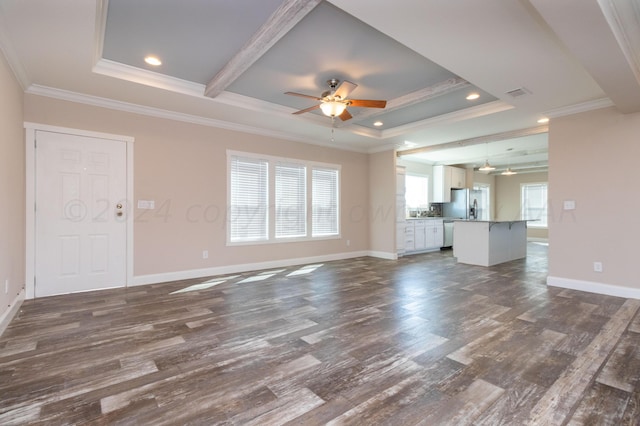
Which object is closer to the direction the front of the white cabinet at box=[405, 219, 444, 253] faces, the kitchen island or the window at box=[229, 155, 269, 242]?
the kitchen island

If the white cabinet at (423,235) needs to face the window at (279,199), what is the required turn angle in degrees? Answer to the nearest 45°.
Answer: approximately 90° to its right

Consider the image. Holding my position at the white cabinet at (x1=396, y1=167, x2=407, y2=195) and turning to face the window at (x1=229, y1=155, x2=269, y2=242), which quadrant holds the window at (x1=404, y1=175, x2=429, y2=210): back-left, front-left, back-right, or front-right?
back-right

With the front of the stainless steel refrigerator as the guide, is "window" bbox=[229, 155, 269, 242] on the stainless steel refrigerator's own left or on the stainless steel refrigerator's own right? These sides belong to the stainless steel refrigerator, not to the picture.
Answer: on the stainless steel refrigerator's own right

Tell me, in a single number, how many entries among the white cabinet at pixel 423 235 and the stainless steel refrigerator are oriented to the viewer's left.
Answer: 0

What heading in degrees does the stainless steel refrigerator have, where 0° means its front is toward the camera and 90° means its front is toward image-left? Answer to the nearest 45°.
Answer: approximately 315°

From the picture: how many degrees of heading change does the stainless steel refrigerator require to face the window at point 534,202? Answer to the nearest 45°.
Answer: approximately 90° to its left

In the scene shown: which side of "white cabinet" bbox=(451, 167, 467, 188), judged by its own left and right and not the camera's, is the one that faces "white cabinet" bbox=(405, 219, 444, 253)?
right

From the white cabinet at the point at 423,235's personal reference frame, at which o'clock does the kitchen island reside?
The kitchen island is roughly at 12 o'clock from the white cabinet.

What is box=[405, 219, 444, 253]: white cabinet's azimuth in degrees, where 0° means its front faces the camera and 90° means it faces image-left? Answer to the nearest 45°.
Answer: approximately 315°

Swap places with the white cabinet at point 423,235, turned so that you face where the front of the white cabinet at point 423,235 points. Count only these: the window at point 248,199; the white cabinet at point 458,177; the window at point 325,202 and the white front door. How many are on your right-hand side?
3

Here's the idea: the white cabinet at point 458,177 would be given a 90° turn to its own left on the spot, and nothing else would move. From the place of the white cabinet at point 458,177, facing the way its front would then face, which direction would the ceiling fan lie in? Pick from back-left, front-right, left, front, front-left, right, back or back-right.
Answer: back-right

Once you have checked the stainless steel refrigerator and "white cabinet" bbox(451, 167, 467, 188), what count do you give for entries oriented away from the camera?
0

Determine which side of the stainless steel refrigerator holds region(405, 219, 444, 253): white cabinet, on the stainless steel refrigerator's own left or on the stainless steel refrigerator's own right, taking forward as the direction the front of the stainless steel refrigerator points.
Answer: on the stainless steel refrigerator's own right
